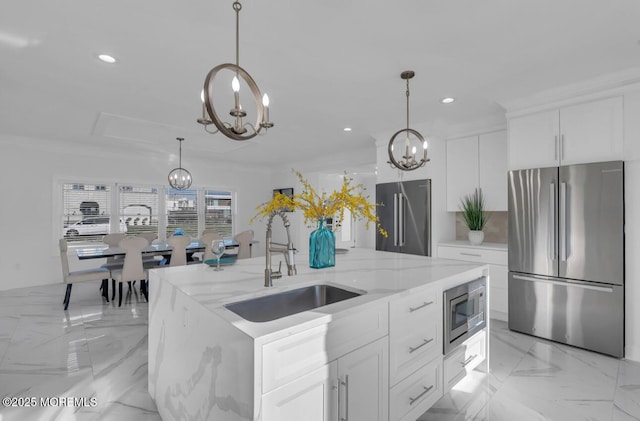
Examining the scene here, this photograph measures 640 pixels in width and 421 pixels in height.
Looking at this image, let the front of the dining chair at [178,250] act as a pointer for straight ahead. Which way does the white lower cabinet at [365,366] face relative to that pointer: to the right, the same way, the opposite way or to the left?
the opposite way

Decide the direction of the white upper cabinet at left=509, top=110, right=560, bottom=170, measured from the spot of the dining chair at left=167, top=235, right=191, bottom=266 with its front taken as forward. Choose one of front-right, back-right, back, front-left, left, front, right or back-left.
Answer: back-right

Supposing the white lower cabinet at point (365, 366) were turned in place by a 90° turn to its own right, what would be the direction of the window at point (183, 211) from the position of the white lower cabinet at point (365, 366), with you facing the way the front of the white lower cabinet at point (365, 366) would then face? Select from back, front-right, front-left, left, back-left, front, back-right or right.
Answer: right

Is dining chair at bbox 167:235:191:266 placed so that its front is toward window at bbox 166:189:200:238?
yes

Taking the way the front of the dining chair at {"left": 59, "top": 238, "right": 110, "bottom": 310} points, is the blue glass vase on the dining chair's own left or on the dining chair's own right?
on the dining chair's own right

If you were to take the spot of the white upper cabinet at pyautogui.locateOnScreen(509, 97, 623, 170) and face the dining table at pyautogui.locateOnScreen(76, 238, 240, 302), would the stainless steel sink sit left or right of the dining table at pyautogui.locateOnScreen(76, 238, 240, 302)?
left

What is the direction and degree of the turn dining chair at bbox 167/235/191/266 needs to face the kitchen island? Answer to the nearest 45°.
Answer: approximately 180°

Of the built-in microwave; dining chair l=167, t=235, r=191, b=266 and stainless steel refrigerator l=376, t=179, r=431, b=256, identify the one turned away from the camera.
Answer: the dining chair

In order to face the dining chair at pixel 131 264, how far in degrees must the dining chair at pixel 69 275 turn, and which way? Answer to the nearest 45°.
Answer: approximately 45° to its right

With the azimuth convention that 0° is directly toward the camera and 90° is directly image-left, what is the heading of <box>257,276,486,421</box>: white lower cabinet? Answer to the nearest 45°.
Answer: approximately 315°

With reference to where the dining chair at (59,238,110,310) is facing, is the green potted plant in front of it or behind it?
in front

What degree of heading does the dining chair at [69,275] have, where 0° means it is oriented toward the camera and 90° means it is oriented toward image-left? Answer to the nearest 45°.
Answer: approximately 270°

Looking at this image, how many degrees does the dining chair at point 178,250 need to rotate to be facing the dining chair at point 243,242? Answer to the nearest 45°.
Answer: approximately 90° to its right

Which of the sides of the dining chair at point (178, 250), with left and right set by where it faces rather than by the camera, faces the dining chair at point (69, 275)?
left

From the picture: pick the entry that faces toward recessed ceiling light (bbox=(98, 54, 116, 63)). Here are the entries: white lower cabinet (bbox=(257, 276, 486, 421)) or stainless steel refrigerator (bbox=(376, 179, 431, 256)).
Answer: the stainless steel refrigerator

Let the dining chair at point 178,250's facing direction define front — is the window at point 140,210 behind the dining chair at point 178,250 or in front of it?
in front

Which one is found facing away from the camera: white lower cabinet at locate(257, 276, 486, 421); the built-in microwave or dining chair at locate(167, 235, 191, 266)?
the dining chair
